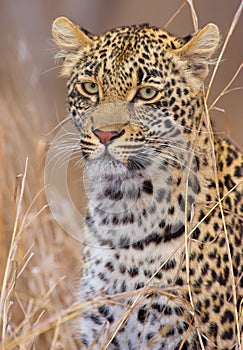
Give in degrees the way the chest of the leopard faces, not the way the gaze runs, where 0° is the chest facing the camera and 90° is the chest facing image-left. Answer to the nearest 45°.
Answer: approximately 45°
